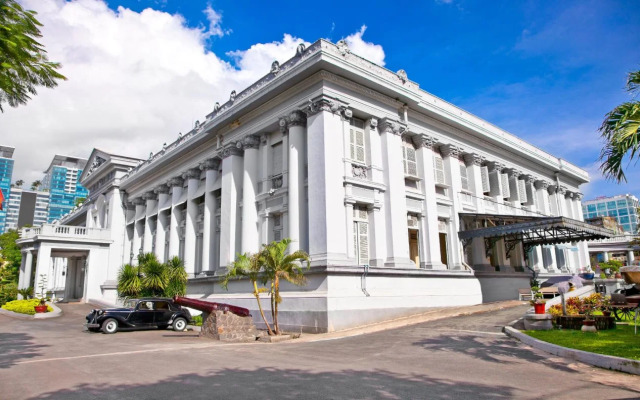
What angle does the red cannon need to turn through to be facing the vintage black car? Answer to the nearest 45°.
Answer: approximately 45° to its right

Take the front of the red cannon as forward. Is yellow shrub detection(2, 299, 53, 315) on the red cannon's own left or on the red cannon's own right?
on the red cannon's own right

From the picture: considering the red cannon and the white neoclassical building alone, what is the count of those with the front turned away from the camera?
0

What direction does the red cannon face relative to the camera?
to the viewer's left

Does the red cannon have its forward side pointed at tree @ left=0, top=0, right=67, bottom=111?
no

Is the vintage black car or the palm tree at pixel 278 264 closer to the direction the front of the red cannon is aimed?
the vintage black car

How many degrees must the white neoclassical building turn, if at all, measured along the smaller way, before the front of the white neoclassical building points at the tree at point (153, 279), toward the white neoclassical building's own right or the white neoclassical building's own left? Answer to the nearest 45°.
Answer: approximately 45° to the white neoclassical building's own right

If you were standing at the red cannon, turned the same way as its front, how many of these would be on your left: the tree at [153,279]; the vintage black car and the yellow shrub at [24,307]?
0

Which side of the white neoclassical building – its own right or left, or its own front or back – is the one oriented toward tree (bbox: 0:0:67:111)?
front

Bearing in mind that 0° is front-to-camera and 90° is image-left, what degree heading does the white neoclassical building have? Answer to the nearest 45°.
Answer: approximately 45°

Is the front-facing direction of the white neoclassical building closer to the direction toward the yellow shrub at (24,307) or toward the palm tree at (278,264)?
the palm tree

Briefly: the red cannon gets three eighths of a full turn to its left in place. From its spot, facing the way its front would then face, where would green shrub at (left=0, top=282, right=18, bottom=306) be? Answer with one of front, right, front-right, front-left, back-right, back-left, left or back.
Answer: back

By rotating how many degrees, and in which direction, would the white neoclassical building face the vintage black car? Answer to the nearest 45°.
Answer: approximately 45° to its right

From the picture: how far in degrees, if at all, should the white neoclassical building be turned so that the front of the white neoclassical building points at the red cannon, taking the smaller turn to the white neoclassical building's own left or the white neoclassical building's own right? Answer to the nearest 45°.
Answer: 0° — it already faces it

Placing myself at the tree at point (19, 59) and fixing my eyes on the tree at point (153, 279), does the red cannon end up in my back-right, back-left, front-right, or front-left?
front-right

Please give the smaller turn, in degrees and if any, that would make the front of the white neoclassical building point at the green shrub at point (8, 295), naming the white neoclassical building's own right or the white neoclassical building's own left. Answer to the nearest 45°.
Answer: approximately 90° to the white neoclassical building's own right
